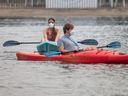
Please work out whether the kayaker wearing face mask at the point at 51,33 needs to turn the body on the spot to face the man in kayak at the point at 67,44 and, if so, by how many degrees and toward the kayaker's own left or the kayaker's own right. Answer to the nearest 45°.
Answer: approximately 45° to the kayaker's own left

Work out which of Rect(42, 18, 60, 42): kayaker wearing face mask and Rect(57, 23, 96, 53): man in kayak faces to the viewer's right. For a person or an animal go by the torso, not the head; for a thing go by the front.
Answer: the man in kayak

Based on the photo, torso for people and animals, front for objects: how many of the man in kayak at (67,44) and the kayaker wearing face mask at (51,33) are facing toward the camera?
1

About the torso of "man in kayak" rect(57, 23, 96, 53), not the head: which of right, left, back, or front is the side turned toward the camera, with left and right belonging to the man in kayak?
right

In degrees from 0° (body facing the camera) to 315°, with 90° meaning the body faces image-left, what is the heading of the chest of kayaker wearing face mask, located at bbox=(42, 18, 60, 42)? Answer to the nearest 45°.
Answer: approximately 0°

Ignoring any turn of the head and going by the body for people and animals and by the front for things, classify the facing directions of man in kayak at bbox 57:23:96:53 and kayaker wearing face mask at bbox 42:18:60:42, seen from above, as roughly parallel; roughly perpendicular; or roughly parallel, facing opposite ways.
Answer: roughly perpendicular
